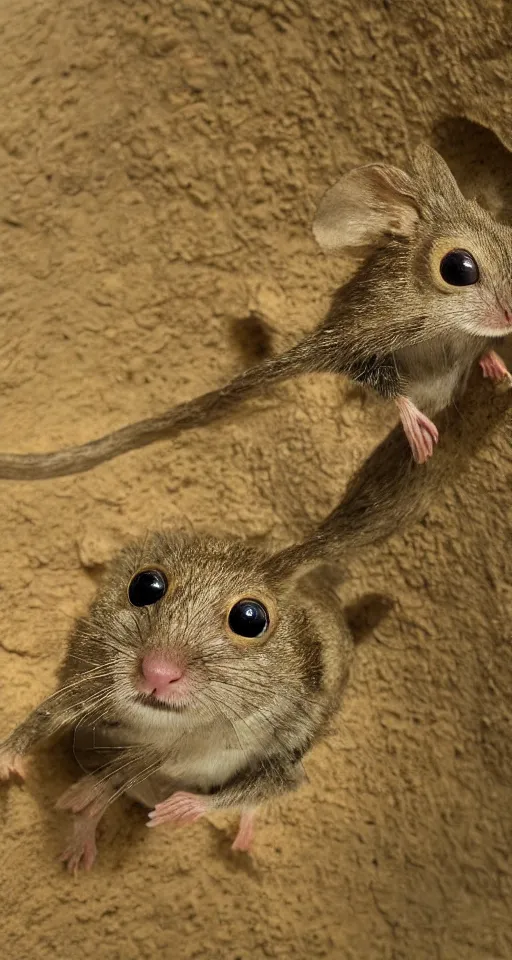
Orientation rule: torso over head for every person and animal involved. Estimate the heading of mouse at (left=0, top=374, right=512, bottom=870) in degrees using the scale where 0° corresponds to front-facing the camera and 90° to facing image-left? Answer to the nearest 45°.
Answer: approximately 45°
